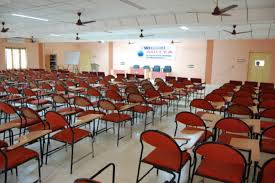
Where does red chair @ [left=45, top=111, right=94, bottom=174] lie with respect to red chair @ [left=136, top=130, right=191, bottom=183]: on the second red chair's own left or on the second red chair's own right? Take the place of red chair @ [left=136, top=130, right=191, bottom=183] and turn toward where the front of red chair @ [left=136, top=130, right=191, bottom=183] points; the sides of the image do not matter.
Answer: on the second red chair's own left

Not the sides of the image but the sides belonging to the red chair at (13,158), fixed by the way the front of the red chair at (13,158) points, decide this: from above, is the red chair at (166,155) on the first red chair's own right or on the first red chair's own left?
on the first red chair's own right

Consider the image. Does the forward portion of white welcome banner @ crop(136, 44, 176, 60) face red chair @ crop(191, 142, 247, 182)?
yes

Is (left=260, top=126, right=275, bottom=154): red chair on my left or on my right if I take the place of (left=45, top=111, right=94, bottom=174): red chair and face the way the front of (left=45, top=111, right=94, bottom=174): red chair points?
on my right

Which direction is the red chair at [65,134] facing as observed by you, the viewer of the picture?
facing away from the viewer and to the right of the viewer

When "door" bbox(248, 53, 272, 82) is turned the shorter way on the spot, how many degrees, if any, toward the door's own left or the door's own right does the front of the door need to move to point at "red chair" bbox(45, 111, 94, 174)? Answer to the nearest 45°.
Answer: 0° — it already faces it

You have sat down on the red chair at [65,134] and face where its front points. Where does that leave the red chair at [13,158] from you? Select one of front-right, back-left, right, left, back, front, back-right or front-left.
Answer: back

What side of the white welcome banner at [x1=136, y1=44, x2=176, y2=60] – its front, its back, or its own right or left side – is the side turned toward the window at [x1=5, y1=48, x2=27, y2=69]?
right

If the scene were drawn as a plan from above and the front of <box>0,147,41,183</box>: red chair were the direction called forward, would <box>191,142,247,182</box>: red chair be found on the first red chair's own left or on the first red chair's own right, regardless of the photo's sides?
on the first red chair's own right

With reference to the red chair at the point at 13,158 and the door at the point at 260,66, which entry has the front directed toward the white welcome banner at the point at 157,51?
the red chair
